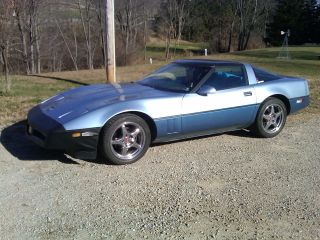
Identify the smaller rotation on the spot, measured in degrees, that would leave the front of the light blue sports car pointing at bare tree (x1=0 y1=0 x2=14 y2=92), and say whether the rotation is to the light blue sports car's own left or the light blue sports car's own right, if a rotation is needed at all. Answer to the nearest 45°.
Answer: approximately 90° to the light blue sports car's own right

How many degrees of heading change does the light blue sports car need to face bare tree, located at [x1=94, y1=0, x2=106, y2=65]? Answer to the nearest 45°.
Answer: approximately 135° to its right

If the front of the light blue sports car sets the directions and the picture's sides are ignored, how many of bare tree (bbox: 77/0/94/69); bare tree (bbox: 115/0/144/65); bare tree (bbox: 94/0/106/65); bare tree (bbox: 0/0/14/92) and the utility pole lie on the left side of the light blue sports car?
0

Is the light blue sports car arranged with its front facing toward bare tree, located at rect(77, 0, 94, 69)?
no

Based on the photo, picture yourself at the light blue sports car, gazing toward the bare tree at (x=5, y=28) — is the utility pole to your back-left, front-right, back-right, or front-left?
front-right

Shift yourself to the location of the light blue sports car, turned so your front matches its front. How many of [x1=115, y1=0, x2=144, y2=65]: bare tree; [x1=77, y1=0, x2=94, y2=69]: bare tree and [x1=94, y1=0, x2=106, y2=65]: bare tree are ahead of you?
0

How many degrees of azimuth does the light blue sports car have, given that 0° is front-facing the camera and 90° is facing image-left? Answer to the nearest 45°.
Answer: approximately 45°

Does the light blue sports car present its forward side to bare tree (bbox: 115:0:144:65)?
no

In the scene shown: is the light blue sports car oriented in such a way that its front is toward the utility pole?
no

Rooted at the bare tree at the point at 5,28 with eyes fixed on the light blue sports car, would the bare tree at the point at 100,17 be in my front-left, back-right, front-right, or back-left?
back-left

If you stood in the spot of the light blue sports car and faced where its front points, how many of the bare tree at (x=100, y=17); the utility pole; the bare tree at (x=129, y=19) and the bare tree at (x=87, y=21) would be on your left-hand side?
0
